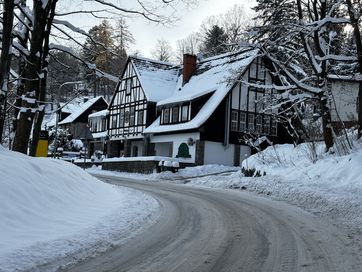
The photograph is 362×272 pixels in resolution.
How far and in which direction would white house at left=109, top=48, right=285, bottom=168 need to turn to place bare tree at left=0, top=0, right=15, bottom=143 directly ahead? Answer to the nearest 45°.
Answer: approximately 45° to its left

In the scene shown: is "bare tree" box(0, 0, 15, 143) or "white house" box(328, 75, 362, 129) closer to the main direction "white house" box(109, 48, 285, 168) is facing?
the bare tree

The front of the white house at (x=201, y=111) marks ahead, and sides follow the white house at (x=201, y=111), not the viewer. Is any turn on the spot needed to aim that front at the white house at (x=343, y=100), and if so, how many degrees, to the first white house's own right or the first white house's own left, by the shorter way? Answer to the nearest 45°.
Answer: approximately 90° to the first white house's own left

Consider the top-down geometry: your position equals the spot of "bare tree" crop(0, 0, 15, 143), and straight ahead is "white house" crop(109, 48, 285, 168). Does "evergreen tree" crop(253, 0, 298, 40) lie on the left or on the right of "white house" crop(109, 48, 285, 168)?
right

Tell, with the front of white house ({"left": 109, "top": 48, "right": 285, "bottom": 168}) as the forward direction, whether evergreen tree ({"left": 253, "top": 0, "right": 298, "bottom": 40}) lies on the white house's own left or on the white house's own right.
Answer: on the white house's own left

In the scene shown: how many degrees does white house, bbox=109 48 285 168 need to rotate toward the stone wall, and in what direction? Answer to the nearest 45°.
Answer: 0° — it already faces it

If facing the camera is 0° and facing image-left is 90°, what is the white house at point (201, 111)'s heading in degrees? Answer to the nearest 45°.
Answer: approximately 45°
